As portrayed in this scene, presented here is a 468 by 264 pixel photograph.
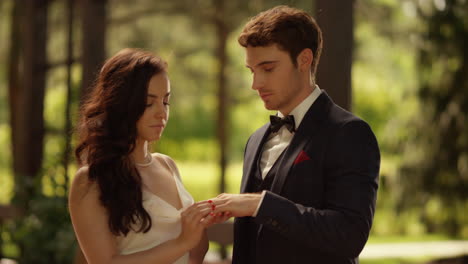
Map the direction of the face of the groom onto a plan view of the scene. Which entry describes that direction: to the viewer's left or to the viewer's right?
to the viewer's left

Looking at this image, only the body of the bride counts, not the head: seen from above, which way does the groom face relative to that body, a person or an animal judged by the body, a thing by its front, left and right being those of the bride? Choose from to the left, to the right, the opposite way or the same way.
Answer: to the right

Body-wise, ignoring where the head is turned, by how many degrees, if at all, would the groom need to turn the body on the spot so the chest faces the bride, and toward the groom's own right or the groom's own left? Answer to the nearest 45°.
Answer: approximately 45° to the groom's own right

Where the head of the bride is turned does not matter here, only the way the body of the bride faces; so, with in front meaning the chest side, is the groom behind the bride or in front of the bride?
in front

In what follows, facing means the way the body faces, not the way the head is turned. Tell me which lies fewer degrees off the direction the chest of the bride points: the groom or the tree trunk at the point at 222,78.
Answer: the groom

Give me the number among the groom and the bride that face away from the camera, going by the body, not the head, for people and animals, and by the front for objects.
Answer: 0

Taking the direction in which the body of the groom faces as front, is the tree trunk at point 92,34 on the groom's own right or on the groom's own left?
on the groom's own right

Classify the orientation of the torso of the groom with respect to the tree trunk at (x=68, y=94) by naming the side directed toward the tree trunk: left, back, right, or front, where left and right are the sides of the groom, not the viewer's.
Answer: right

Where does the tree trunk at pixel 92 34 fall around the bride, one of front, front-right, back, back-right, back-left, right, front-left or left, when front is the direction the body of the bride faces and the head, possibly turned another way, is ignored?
back-left

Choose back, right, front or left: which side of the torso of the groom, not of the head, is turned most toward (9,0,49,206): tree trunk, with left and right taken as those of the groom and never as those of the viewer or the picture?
right

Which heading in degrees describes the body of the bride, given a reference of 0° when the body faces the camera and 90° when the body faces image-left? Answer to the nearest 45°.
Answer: approximately 315°

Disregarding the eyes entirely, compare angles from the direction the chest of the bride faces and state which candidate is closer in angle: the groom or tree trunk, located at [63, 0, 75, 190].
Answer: the groom

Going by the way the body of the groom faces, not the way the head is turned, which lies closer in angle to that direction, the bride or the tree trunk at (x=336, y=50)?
the bride

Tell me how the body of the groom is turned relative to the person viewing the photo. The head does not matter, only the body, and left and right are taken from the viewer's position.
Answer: facing the viewer and to the left of the viewer

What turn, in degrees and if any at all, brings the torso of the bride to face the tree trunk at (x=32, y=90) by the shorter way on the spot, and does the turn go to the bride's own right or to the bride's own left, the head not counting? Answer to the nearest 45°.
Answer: approximately 135° to the bride's own left
